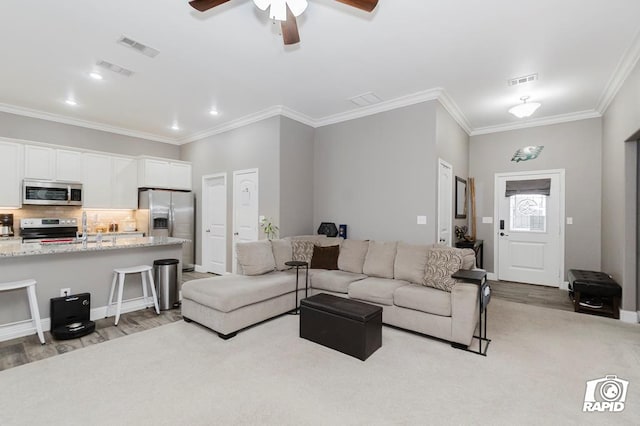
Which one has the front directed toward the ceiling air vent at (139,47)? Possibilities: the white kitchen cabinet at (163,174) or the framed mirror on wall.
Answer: the white kitchen cabinet

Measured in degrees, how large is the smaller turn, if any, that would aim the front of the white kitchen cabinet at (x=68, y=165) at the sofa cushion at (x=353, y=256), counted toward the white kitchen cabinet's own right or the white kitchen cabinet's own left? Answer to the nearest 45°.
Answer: approximately 45° to the white kitchen cabinet's own left

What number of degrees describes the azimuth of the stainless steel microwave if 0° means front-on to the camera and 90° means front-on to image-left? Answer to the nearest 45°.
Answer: approximately 0°

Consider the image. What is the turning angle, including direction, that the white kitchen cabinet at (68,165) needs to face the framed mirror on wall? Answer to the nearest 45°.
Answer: approximately 45° to its left

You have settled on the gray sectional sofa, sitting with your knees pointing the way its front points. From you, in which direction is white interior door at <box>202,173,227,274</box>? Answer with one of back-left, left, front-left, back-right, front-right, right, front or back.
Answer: right

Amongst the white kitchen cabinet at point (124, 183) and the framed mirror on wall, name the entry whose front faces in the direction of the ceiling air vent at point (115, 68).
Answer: the white kitchen cabinet

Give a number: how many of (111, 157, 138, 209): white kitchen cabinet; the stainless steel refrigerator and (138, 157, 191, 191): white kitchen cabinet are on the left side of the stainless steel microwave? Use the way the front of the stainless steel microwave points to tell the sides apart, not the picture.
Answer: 3

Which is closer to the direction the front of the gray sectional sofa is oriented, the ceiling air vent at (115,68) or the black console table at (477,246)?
the ceiling air vent
